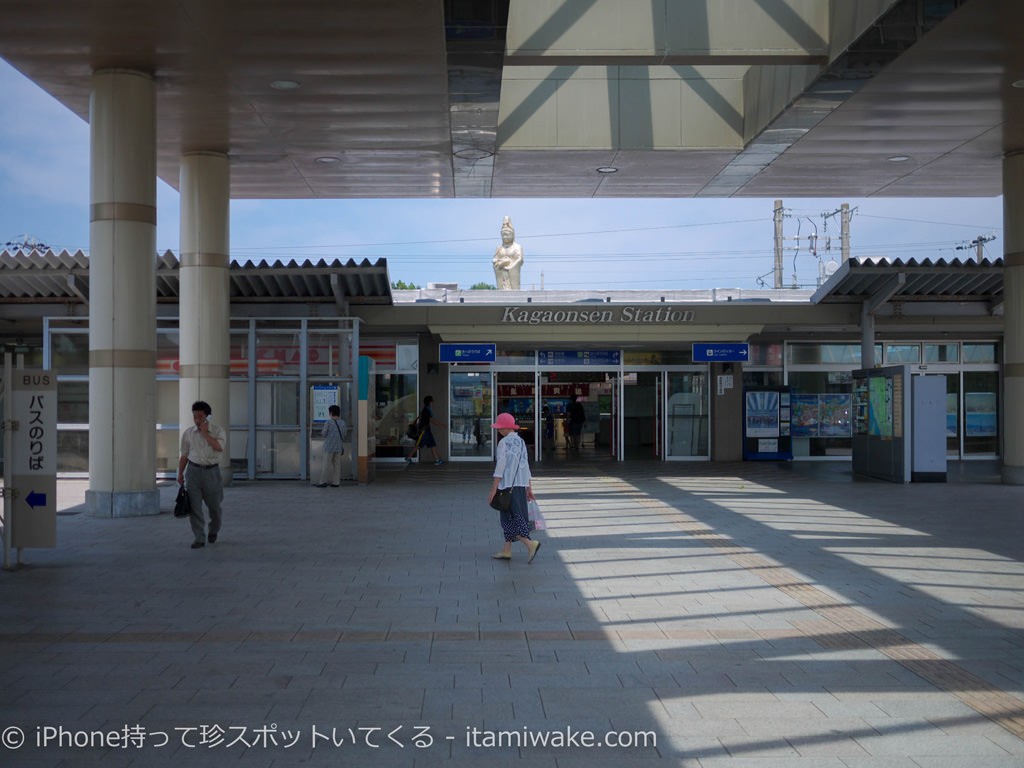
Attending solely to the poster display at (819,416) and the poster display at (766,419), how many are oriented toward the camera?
2

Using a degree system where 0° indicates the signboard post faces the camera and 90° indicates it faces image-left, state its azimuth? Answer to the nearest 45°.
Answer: approximately 0°

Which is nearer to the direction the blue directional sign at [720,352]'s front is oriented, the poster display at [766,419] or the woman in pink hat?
the woman in pink hat
